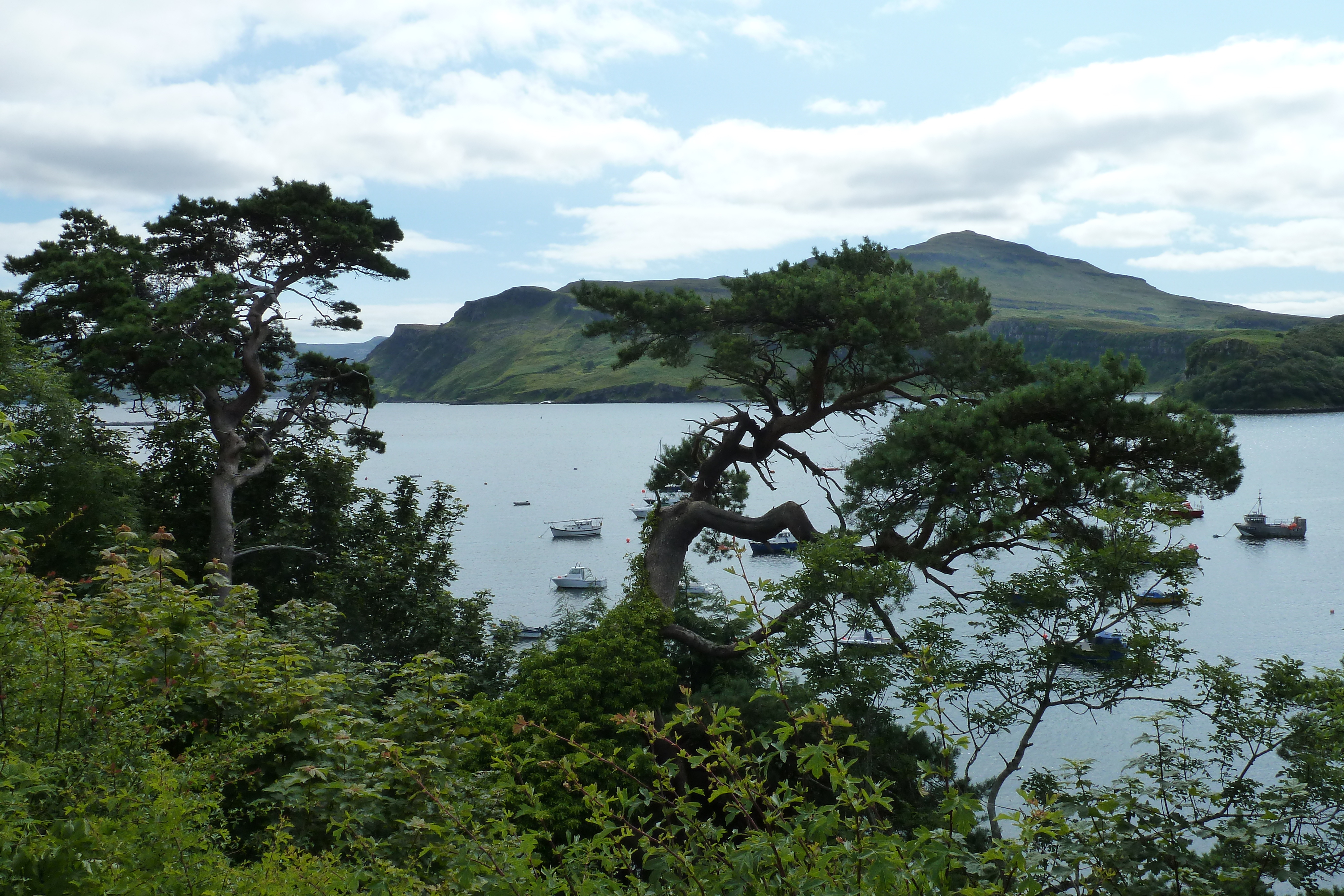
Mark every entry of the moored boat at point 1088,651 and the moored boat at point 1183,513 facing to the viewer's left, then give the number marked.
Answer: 2

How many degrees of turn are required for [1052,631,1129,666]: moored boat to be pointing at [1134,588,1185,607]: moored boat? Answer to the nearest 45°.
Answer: approximately 180°

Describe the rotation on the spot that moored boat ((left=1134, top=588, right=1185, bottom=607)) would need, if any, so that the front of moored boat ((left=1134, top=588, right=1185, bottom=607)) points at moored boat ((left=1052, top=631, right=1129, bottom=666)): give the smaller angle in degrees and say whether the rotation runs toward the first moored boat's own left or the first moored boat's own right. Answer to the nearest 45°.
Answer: approximately 90° to the first moored boat's own left

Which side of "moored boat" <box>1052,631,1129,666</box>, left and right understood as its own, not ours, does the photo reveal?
left

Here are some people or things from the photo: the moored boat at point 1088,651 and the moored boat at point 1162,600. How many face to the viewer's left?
2

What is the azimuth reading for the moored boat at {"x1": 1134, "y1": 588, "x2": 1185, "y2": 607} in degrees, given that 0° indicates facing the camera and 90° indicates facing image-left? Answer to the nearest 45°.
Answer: approximately 90°

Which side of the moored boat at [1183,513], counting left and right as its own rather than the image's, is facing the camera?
left
